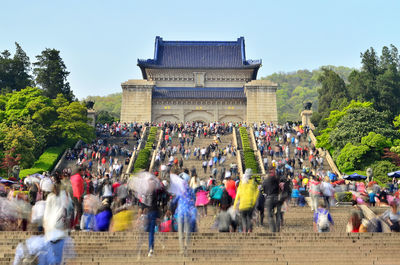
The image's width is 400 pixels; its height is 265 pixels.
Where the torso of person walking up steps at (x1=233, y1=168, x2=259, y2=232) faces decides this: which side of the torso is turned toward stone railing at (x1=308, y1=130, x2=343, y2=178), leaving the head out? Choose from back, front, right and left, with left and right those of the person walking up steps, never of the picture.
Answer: front

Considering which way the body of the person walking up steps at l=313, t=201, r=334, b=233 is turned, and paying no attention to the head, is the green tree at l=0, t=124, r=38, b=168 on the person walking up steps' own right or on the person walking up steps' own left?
on the person walking up steps' own left

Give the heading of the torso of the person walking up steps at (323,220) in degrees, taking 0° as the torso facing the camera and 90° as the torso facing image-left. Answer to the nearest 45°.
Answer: approximately 180°

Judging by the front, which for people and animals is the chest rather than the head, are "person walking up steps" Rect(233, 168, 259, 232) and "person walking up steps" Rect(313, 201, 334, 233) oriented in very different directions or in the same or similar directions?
same or similar directions

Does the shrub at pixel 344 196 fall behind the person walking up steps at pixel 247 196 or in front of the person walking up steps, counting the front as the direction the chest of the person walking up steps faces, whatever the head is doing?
in front

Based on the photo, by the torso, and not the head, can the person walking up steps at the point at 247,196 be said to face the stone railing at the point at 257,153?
yes

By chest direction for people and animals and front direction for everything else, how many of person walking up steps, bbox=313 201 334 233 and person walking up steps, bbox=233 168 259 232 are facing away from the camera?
2

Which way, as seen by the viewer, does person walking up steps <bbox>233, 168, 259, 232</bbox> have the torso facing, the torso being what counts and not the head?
away from the camera

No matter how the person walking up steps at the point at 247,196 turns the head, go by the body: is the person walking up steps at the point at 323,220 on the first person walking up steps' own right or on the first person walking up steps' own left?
on the first person walking up steps' own right
